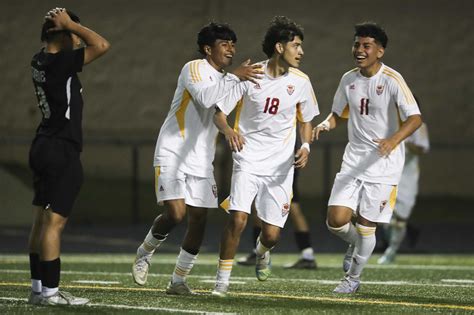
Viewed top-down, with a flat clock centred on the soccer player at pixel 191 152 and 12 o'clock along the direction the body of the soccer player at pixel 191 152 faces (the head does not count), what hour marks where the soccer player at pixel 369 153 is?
the soccer player at pixel 369 153 is roughly at 10 o'clock from the soccer player at pixel 191 152.

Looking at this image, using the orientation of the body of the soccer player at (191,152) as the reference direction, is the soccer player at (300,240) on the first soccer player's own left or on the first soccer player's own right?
on the first soccer player's own left

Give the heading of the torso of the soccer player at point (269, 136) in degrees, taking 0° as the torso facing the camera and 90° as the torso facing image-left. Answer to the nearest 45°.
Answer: approximately 0°

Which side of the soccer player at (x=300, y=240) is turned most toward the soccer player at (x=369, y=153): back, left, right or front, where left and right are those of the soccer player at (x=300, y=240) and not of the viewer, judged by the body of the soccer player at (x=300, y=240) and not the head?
left

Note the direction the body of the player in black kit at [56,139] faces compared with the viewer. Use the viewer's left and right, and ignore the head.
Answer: facing away from the viewer and to the right of the viewer

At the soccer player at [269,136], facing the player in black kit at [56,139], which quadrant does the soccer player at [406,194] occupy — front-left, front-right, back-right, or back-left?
back-right

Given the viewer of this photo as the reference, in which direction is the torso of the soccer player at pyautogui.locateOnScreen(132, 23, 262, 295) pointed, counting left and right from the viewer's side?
facing the viewer and to the right of the viewer
